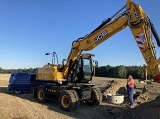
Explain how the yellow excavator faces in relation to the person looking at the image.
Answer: facing the viewer and to the right of the viewer
